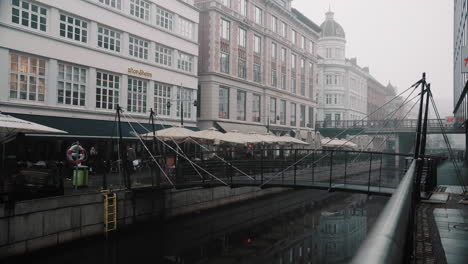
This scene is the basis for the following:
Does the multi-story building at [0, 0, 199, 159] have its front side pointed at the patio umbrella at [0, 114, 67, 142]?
no

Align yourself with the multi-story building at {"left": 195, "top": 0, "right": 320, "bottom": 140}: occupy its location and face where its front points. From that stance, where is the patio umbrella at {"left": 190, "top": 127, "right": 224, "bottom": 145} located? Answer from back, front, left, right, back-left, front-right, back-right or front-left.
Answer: front-right

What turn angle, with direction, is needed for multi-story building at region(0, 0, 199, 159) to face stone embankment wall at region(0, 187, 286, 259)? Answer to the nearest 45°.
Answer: approximately 45° to its right

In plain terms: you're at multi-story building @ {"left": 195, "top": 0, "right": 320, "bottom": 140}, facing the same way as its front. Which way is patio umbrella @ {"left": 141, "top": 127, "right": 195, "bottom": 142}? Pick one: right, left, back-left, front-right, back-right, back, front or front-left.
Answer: front-right

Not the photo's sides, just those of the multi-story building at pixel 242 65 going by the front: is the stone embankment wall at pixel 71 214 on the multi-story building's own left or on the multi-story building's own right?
on the multi-story building's own right

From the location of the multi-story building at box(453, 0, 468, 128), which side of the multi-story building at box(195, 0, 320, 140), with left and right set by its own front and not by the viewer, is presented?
front

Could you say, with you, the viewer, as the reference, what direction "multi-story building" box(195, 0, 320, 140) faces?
facing the viewer and to the right of the viewer

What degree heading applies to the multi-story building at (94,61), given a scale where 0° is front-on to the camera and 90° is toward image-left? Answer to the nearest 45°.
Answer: approximately 315°
